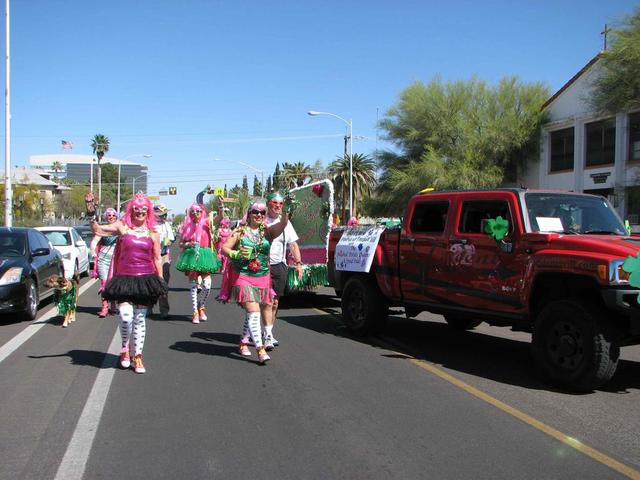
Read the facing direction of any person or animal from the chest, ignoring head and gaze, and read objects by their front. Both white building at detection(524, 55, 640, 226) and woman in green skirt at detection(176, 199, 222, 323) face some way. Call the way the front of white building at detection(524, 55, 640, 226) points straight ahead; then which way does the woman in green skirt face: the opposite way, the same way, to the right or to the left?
to the left

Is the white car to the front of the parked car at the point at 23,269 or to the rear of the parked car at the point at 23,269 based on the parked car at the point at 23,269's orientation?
to the rear

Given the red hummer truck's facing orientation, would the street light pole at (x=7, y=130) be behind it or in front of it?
behind

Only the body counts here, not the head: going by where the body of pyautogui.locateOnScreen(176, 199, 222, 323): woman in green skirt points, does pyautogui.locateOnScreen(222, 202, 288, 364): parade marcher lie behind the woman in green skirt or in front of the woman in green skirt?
in front

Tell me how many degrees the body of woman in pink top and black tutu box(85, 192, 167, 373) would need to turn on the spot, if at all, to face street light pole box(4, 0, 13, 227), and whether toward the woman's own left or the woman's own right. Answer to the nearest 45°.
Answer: approximately 180°

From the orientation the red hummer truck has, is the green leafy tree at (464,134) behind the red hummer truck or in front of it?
behind

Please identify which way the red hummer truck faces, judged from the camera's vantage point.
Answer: facing the viewer and to the right of the viewer

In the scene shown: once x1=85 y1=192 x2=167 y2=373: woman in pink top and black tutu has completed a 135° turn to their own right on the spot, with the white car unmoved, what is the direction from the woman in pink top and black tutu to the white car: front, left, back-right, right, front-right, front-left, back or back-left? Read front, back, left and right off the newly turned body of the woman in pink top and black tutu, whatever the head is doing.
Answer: front-right

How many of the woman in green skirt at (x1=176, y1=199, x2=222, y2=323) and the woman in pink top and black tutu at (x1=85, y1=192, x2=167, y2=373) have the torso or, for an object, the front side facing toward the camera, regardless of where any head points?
2

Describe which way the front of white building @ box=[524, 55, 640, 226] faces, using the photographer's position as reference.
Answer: facing the viewer and to the left of the viewer

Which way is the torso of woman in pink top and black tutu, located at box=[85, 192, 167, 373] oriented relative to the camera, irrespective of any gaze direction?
toward the camera

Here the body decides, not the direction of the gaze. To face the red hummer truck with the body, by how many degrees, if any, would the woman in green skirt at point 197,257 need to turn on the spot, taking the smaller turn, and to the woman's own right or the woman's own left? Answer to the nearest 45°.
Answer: approximately 45° to the woman's own left
